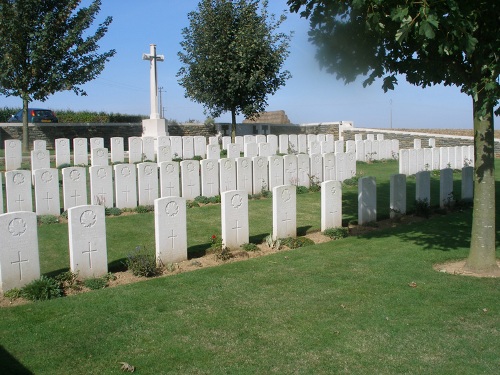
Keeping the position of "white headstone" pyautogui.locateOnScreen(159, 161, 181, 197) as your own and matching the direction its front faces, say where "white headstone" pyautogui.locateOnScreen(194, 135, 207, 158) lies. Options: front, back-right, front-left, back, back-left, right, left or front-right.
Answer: back

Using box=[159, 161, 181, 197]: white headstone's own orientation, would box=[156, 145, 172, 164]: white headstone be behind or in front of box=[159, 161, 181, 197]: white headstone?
behind

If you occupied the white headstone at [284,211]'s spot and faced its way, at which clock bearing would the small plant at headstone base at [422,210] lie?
The small plant at headstone base is roughly at 9 o'clock from the white headstone.

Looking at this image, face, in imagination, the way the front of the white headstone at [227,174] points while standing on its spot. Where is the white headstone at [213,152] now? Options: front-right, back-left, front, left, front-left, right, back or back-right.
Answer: back-left

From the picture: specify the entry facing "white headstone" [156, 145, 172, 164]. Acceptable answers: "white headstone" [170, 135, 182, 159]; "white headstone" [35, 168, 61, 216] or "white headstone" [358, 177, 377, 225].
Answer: "white headstone" [170, 135, 182, 159]

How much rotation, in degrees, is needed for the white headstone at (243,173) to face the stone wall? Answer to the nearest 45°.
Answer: approximately 180°

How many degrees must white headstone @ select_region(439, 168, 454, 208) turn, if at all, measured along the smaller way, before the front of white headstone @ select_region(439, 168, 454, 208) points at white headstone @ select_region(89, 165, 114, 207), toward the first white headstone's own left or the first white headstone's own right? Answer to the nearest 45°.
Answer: approximately 90° to the first white headstone's own right

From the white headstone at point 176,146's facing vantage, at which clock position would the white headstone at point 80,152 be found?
the white headstone at point 80,152 is roughly at 2 o'clock from the white headstone at point 176,146.

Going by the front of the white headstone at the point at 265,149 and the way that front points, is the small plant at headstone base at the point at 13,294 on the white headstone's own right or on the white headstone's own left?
on the white headstone's own right

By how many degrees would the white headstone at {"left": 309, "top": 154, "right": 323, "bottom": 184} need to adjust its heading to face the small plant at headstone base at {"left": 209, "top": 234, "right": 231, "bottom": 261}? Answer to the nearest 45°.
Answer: approximately 45° to its right

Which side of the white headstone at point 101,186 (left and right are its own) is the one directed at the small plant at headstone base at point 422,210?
left

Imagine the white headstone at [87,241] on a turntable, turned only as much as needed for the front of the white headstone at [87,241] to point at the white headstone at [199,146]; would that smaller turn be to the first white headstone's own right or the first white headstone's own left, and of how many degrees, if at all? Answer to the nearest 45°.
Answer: approximately 180°

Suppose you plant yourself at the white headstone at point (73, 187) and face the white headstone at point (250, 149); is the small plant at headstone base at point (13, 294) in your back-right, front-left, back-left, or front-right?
back-right

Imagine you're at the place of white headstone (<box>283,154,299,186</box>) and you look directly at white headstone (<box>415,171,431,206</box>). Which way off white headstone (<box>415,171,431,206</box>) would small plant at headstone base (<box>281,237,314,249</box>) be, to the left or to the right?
right
